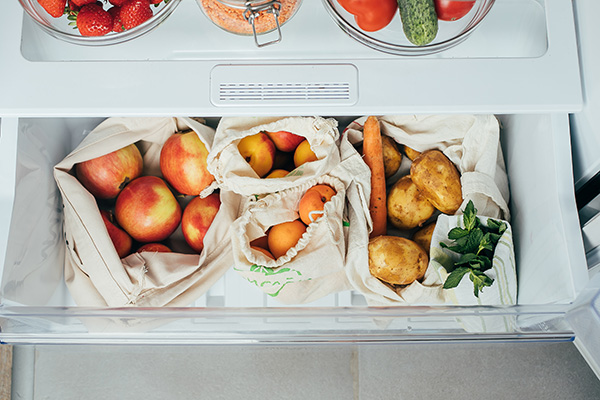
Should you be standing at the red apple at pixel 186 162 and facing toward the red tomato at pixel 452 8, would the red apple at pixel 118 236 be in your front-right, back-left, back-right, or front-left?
back-right

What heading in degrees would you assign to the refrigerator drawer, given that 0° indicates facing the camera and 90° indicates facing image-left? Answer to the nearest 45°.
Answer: approximately 0°
